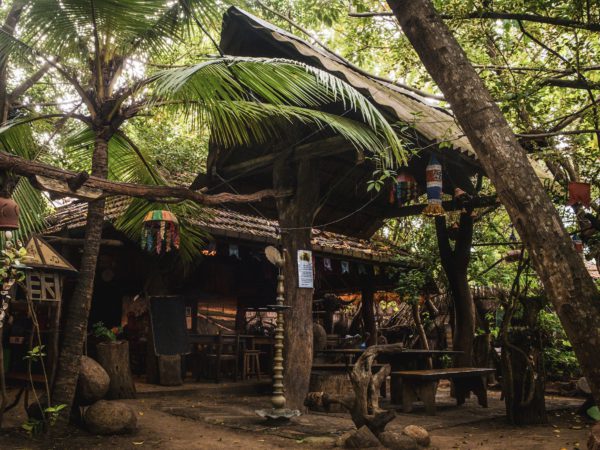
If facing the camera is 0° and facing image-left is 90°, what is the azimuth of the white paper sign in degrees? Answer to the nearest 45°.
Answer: approximately 0°

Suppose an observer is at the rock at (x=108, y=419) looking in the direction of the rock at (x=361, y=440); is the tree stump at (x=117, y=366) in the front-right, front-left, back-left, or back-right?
back-left

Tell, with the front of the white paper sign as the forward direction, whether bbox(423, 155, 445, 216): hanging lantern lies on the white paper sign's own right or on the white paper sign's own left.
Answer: on the white paper sign's own left

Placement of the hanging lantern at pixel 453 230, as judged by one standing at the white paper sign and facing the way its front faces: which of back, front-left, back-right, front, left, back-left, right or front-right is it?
back-left

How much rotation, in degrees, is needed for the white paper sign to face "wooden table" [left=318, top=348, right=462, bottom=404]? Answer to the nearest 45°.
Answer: approximately 135° to its left

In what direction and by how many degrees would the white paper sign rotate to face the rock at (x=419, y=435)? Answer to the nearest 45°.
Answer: approximately 45° to its left

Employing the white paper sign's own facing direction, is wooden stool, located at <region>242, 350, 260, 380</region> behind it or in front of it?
behind
